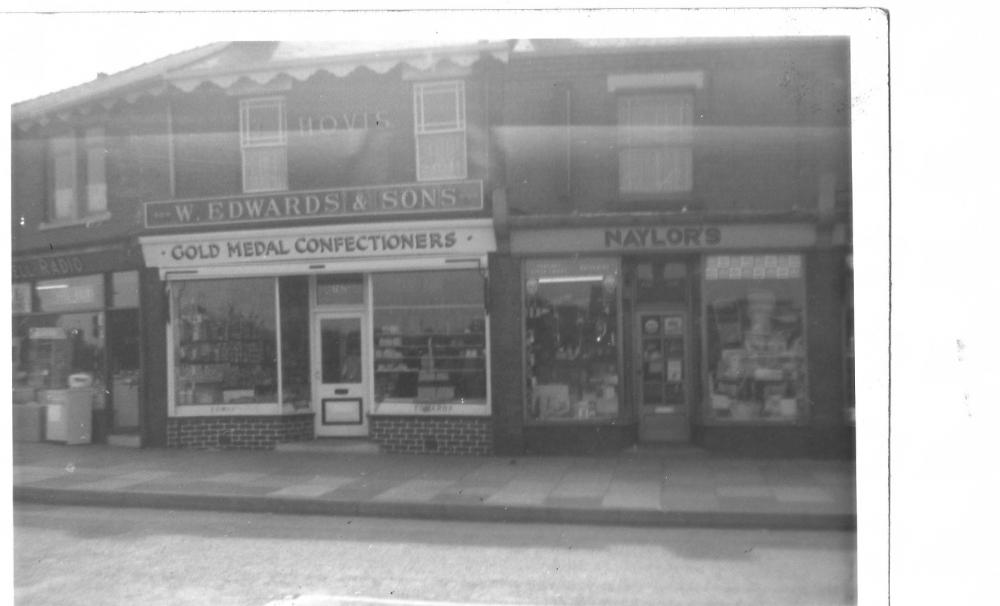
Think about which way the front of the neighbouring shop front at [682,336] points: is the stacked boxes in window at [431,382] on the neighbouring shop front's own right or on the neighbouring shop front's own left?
on the neighbouring shop front's own right

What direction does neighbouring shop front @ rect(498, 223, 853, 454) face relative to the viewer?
toward the camera

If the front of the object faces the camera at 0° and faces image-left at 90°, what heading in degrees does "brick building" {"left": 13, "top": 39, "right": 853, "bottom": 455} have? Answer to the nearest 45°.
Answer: approximately 0°
